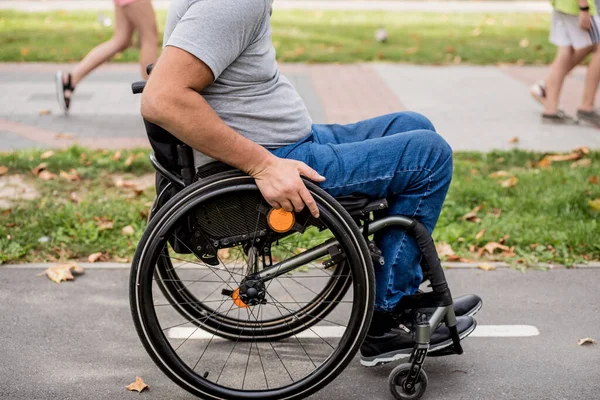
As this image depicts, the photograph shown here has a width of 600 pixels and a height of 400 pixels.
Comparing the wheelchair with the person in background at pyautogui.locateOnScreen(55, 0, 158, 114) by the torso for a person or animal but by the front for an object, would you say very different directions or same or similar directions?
same or similar directions

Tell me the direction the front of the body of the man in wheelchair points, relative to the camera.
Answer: to the viewer's right

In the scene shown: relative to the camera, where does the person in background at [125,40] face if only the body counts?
to the viewer's right

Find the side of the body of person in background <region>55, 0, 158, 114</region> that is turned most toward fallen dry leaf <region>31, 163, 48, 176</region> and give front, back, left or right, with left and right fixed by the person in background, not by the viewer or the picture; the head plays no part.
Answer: right

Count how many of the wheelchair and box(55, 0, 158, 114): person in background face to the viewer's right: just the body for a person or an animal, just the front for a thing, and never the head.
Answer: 2

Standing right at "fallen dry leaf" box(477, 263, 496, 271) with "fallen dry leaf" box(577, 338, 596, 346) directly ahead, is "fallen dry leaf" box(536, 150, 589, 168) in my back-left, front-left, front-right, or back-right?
back-left

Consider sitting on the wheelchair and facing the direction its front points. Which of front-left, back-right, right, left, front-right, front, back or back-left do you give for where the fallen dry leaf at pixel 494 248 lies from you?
front-left

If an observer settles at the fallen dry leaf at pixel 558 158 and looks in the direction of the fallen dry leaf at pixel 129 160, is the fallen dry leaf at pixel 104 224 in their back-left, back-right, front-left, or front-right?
front-left

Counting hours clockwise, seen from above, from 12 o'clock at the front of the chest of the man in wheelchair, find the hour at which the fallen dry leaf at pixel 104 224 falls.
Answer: The fallen dry leaf is roughly at 8 o'clock from the man in wheelchair.

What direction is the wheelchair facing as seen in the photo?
to the viewer's right

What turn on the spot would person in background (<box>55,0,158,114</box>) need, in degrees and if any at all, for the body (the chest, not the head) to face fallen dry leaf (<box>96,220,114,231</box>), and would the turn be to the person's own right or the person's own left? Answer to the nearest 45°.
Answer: approximately 90° to the person's own right

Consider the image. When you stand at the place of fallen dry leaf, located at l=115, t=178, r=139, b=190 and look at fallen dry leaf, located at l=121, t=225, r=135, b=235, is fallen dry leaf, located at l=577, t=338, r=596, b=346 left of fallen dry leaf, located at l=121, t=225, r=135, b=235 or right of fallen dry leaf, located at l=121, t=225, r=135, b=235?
left
